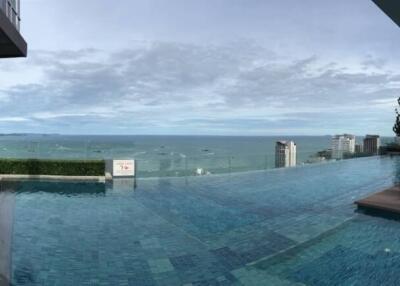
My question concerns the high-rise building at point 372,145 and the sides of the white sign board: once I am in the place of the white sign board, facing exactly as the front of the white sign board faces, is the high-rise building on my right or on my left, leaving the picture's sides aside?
on my left

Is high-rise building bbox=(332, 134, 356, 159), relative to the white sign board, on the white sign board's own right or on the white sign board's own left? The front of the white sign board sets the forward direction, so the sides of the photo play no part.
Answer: on the white sign board's own left

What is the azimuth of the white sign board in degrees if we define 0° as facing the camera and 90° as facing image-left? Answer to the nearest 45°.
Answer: approximately 0°

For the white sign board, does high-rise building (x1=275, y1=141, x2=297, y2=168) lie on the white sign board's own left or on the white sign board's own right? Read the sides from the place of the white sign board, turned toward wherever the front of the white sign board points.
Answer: on the white sign board's own left
